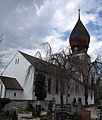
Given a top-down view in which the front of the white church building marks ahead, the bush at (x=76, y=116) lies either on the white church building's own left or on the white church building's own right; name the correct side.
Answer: on the white church building's own left

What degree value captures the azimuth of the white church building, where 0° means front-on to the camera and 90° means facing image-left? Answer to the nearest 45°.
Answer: approximately 45°

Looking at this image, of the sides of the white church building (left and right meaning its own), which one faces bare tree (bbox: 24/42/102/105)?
left
